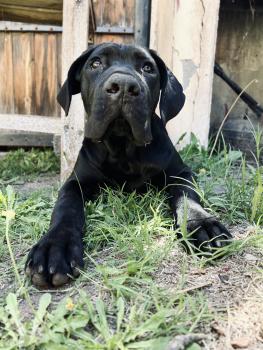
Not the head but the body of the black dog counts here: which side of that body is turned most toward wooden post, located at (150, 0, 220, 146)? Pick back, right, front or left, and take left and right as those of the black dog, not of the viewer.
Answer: back

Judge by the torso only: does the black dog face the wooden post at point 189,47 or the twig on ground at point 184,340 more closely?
the twig on ground

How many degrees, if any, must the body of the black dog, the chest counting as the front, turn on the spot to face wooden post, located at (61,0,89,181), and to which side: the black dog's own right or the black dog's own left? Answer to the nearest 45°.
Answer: approximately 180°

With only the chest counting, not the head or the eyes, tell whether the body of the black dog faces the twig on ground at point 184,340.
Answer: yes

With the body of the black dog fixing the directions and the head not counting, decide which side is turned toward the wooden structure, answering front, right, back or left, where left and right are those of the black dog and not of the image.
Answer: back

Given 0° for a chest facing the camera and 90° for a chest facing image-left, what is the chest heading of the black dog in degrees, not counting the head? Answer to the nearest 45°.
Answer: approximately 0°

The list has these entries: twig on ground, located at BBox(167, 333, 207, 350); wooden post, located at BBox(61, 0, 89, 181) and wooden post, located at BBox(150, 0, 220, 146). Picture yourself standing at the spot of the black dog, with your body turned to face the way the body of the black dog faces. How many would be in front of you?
1
